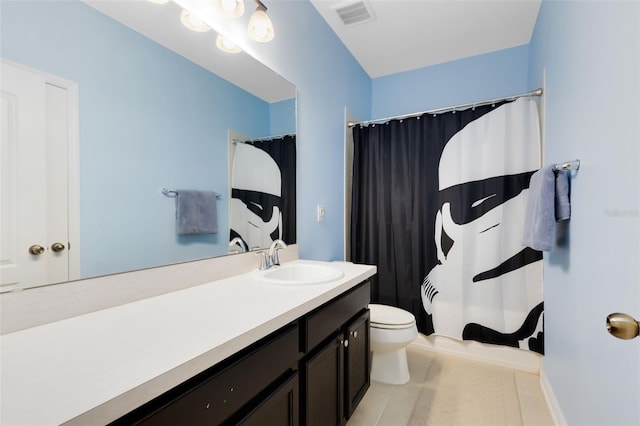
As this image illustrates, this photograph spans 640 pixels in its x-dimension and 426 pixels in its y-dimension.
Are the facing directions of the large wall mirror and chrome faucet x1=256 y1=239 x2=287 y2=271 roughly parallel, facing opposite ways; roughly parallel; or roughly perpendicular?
roughly parallel

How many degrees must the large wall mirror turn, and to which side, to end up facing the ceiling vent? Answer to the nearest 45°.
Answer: approximately 45° to its left

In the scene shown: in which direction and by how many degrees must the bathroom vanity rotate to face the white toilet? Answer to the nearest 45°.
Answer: approximately 90° to its left

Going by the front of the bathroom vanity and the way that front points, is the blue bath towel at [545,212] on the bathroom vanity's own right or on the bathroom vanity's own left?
on the bathroom vanity's own left

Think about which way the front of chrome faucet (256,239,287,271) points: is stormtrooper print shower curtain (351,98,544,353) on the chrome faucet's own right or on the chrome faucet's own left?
on the chrome faucet's own left

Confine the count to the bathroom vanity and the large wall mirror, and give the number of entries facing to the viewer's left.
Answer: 0

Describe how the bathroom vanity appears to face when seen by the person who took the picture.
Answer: facing the viewer and to the right of the viewer

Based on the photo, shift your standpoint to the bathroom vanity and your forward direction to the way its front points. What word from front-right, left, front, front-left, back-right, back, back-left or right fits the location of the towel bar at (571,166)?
front-left

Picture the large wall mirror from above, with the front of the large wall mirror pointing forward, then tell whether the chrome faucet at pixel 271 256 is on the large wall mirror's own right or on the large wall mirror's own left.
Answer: on the large wall mirror's own left
